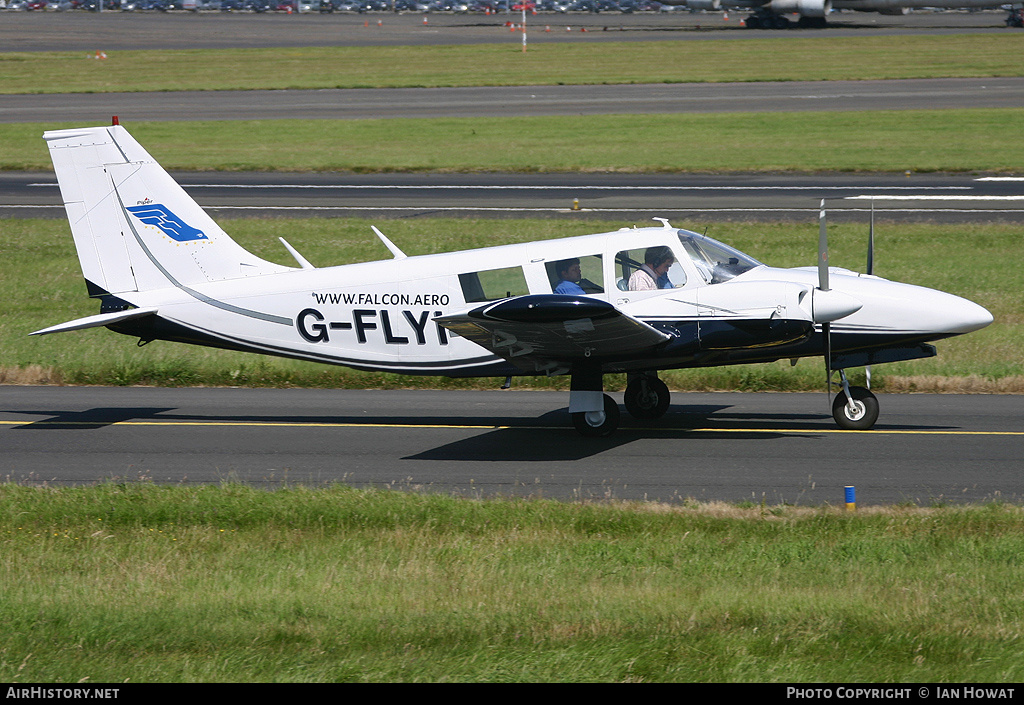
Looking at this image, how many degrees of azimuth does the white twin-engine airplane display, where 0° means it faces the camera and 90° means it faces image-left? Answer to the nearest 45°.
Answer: approximately 270°

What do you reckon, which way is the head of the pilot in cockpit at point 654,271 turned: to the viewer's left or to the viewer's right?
to the viewer's right

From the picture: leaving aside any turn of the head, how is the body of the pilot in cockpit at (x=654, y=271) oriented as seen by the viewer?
to the viewer's right

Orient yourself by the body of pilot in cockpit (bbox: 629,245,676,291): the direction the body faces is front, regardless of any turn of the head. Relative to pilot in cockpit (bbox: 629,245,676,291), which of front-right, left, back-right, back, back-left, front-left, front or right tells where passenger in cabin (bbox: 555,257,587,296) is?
back

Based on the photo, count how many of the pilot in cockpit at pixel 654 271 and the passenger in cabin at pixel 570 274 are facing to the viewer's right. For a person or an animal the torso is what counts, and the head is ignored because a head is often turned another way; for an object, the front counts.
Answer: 2

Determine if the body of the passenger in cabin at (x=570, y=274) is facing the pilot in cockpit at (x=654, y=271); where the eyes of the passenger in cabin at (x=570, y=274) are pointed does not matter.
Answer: yes

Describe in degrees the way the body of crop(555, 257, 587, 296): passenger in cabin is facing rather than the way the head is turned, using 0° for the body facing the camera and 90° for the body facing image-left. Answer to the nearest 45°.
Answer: approximately 270°
